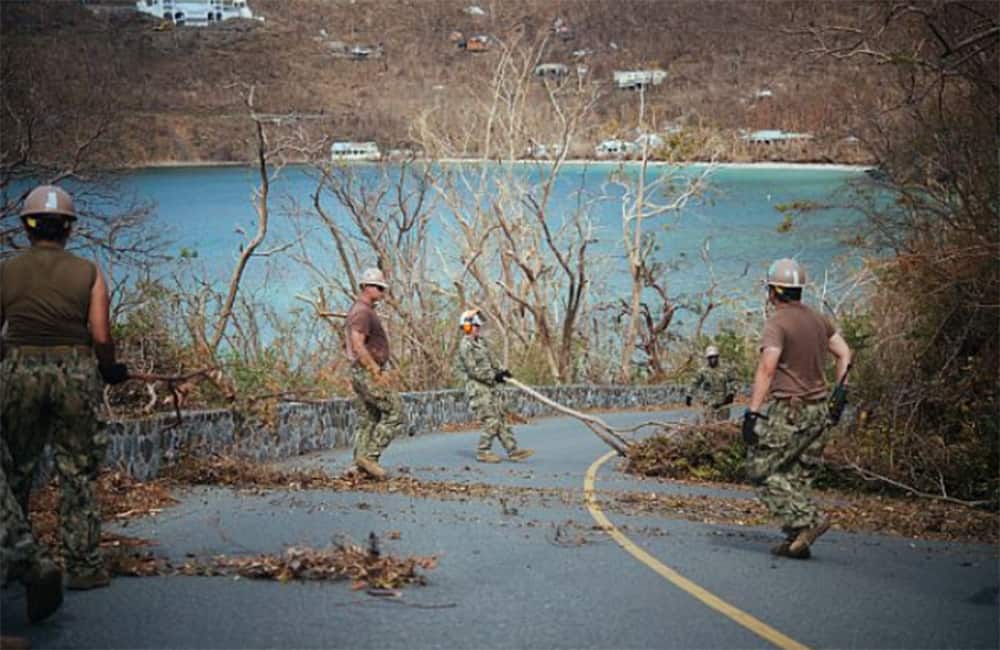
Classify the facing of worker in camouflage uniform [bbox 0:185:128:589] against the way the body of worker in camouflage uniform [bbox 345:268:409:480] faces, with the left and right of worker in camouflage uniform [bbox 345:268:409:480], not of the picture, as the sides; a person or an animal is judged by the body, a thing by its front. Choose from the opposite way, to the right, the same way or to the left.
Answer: to the left

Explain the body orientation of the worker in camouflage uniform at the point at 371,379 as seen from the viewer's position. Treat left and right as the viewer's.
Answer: facing to the right of the viewer

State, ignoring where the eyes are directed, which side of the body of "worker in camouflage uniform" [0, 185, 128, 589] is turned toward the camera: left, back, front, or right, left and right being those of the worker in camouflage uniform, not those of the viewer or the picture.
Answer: back

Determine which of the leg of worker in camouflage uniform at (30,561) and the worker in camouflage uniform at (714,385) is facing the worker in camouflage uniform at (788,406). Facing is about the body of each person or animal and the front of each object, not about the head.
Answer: the worker in camouflage uniform at (714,385)

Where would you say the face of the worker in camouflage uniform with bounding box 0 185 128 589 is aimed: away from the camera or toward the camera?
away from the camera
